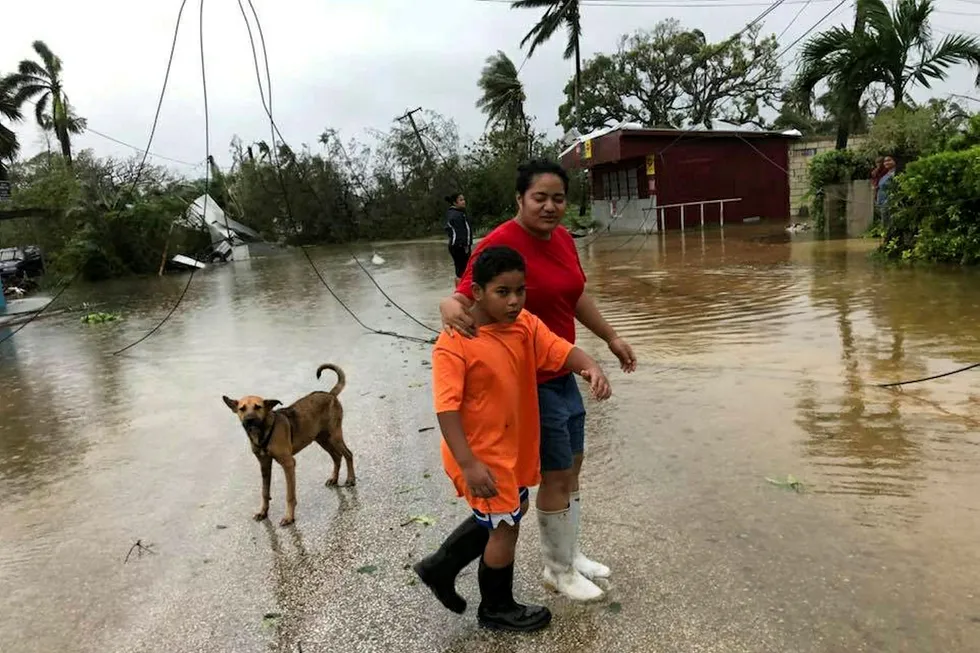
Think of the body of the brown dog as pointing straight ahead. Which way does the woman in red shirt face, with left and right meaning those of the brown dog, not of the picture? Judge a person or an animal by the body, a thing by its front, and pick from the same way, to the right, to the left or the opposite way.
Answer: to the left

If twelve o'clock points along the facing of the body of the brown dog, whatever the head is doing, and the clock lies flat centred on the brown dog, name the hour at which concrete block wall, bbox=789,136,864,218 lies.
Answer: The concrete block wall is roughly at 6 o'clock from the brown dog.

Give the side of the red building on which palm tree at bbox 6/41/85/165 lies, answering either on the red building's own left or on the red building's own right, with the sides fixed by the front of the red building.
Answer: on the red building's own right

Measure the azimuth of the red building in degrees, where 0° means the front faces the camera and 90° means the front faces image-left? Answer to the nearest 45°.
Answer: approximately 45°

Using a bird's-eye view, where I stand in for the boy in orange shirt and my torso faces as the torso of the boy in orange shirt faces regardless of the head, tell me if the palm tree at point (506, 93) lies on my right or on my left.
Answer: on my left

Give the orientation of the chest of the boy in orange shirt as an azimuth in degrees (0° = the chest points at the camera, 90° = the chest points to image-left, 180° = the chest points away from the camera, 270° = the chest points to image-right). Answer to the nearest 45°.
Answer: approximately 315°

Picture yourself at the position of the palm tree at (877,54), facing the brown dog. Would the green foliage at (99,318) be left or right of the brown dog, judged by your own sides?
right

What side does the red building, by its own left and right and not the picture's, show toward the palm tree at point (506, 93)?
right
